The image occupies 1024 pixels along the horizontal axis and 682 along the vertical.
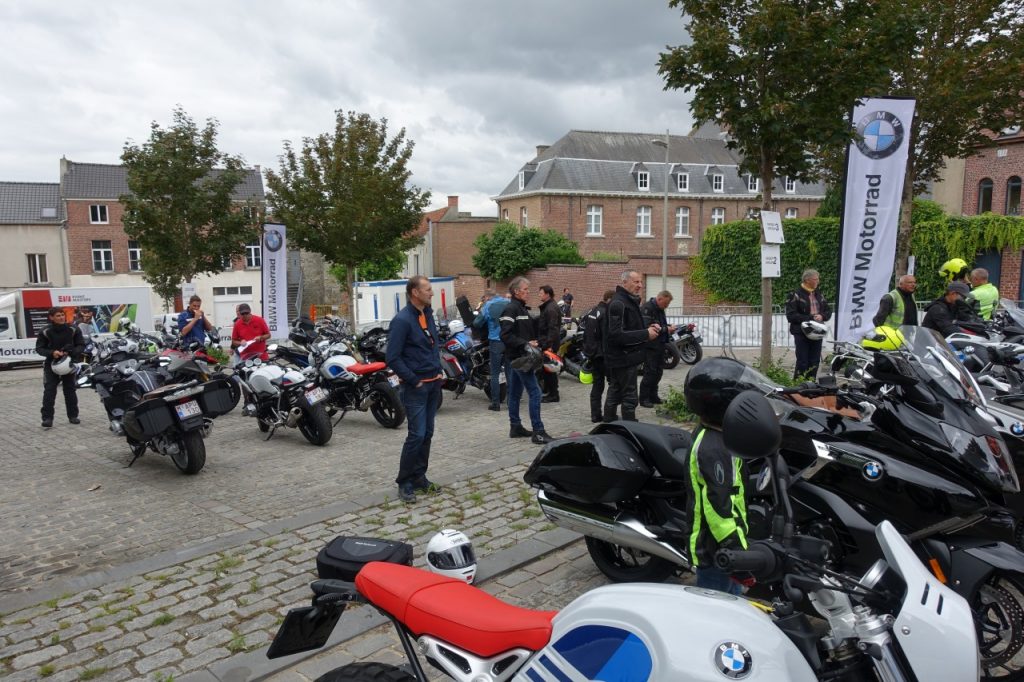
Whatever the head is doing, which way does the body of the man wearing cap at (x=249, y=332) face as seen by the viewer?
toward the camera

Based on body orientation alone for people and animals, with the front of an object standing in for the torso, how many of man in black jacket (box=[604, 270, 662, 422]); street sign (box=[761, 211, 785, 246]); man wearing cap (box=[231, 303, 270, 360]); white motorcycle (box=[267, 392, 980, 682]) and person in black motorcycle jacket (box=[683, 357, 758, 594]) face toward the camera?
2

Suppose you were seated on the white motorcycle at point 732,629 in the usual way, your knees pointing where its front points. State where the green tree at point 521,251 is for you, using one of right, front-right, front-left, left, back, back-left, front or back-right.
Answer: left

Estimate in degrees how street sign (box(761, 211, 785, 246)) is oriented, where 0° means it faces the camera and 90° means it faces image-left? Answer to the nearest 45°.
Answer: approximately 0°

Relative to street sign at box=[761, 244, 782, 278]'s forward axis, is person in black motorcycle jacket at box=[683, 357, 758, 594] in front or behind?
in front

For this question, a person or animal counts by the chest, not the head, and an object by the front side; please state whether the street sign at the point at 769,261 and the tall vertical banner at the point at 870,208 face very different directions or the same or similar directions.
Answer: same or similar directions

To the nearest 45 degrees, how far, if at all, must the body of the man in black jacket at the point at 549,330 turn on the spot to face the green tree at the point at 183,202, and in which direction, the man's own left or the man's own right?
approximately 45° to the man's own right

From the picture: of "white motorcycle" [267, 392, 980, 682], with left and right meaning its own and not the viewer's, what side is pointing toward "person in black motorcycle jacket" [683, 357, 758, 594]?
left

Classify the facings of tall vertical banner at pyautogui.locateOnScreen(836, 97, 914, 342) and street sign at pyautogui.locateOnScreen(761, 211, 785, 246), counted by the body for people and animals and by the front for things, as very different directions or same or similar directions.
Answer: same or similar directions

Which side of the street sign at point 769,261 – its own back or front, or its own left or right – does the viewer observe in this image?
front

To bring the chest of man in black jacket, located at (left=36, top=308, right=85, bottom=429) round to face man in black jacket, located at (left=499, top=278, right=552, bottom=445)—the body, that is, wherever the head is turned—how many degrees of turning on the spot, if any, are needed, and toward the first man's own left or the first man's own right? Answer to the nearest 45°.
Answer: approximately 45° to the first man's own left

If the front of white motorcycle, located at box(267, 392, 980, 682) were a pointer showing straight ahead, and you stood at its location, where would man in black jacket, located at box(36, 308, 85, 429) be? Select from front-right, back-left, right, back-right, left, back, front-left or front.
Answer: back-left

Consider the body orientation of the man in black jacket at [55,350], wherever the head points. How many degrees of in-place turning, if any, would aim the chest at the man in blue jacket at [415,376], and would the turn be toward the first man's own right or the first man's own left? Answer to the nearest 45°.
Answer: approximately 45° to the first man's own left
